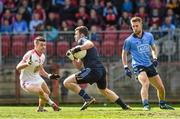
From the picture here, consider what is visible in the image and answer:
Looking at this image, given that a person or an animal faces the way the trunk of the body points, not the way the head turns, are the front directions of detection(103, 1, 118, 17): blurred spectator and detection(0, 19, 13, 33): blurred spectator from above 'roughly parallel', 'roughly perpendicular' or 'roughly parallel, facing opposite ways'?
roughly parallel

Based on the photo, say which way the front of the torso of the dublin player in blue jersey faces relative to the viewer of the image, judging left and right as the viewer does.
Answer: facing the viewer

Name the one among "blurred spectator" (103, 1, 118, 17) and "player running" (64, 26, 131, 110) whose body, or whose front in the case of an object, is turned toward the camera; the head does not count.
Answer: the blurred spectator

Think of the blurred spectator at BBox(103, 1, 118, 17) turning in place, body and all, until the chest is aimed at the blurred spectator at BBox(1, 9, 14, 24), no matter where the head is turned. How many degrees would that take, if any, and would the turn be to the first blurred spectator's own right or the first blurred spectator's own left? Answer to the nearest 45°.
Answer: approximately 90° to the first blurred spectator's own right

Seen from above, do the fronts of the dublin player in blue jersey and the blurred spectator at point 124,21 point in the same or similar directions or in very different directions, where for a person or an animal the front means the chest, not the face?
same or similar directions

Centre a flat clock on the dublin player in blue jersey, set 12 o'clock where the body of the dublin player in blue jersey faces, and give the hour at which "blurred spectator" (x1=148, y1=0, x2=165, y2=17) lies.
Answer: The blurred spectator is roughly at 6 o'clock from the dublin player in blue jersey.

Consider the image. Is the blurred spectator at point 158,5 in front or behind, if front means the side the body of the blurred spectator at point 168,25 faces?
behind

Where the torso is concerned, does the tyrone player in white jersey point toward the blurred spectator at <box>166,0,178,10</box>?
no

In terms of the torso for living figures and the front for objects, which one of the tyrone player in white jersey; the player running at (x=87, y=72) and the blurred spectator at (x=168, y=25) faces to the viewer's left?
the player running

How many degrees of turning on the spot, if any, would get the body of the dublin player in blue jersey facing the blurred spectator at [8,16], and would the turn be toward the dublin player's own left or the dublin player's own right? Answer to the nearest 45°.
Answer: approximately 135° to the dublin player's own right
